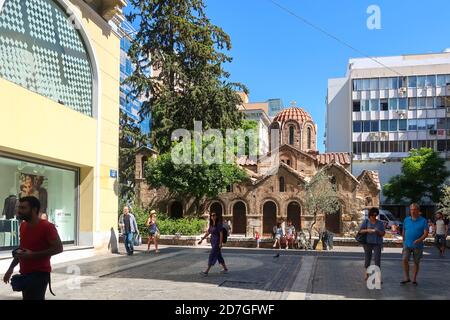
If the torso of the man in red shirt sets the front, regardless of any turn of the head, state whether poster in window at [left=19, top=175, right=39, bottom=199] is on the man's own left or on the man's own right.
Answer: on the man's own right

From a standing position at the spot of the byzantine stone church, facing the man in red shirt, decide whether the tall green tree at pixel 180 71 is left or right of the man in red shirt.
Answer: right

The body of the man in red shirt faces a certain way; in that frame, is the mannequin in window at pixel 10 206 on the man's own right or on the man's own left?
on the man's own right

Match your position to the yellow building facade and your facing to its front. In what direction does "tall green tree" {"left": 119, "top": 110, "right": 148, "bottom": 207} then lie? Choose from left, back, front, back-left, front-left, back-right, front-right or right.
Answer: back-left

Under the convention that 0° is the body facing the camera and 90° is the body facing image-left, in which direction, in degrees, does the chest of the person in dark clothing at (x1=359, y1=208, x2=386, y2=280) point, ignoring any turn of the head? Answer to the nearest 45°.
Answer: approximately 0°

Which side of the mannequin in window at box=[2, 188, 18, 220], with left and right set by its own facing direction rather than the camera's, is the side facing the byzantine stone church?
left

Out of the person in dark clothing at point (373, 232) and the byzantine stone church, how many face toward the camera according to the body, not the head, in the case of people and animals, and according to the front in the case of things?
2

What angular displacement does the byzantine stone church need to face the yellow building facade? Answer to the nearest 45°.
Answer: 0° — it already faces it
